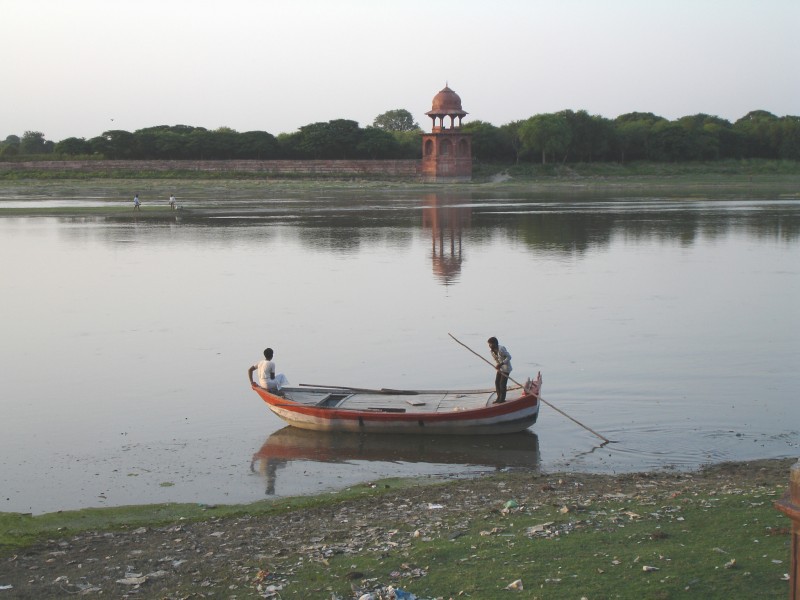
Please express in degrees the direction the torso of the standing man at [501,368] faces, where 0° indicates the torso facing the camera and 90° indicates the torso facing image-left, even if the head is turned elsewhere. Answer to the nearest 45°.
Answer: approximately 90°
